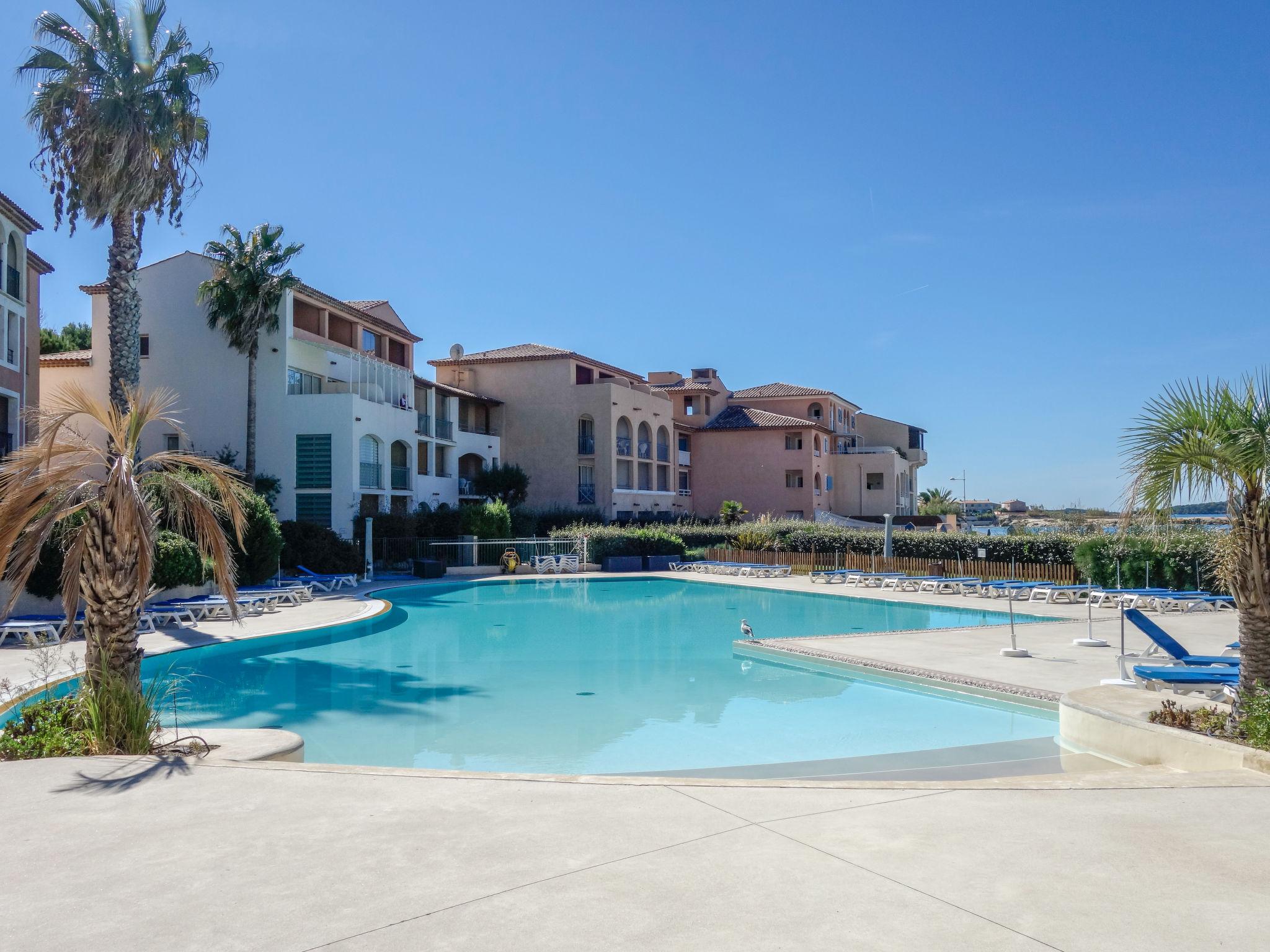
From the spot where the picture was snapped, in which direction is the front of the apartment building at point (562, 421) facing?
facing the viewer and to the right of the viewer

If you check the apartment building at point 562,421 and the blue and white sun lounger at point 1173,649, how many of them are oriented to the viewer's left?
0

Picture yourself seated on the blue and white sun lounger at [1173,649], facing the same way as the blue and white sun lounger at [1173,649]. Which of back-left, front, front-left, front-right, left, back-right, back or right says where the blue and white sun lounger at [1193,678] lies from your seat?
right

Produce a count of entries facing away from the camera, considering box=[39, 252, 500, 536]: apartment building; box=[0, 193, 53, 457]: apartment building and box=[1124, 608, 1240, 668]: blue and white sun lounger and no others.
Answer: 0

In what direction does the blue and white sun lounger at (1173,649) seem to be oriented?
to the viewer's right

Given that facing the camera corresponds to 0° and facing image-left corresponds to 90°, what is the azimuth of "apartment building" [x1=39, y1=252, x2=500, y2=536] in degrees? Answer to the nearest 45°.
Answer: approximately 315°

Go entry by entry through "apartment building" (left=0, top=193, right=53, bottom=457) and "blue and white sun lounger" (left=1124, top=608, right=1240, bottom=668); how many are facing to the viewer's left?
0

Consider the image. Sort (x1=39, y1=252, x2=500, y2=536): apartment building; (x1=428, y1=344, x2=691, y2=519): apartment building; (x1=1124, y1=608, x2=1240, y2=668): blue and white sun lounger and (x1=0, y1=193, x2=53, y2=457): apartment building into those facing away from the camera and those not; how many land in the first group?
0

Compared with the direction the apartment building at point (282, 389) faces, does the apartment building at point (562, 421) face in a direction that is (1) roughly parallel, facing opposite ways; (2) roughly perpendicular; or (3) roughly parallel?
roughly parallel

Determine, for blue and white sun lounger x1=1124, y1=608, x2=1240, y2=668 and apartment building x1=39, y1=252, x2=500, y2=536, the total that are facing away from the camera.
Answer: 0

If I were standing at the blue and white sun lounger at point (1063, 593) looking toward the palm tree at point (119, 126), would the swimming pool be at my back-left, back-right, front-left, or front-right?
front-left

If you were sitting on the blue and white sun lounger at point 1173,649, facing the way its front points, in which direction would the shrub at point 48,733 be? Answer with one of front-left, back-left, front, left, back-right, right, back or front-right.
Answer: back-right

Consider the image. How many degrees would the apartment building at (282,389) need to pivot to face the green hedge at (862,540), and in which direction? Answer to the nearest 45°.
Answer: approximately 45° to its left

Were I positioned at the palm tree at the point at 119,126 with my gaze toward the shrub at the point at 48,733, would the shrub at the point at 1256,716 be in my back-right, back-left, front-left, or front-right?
front-left
